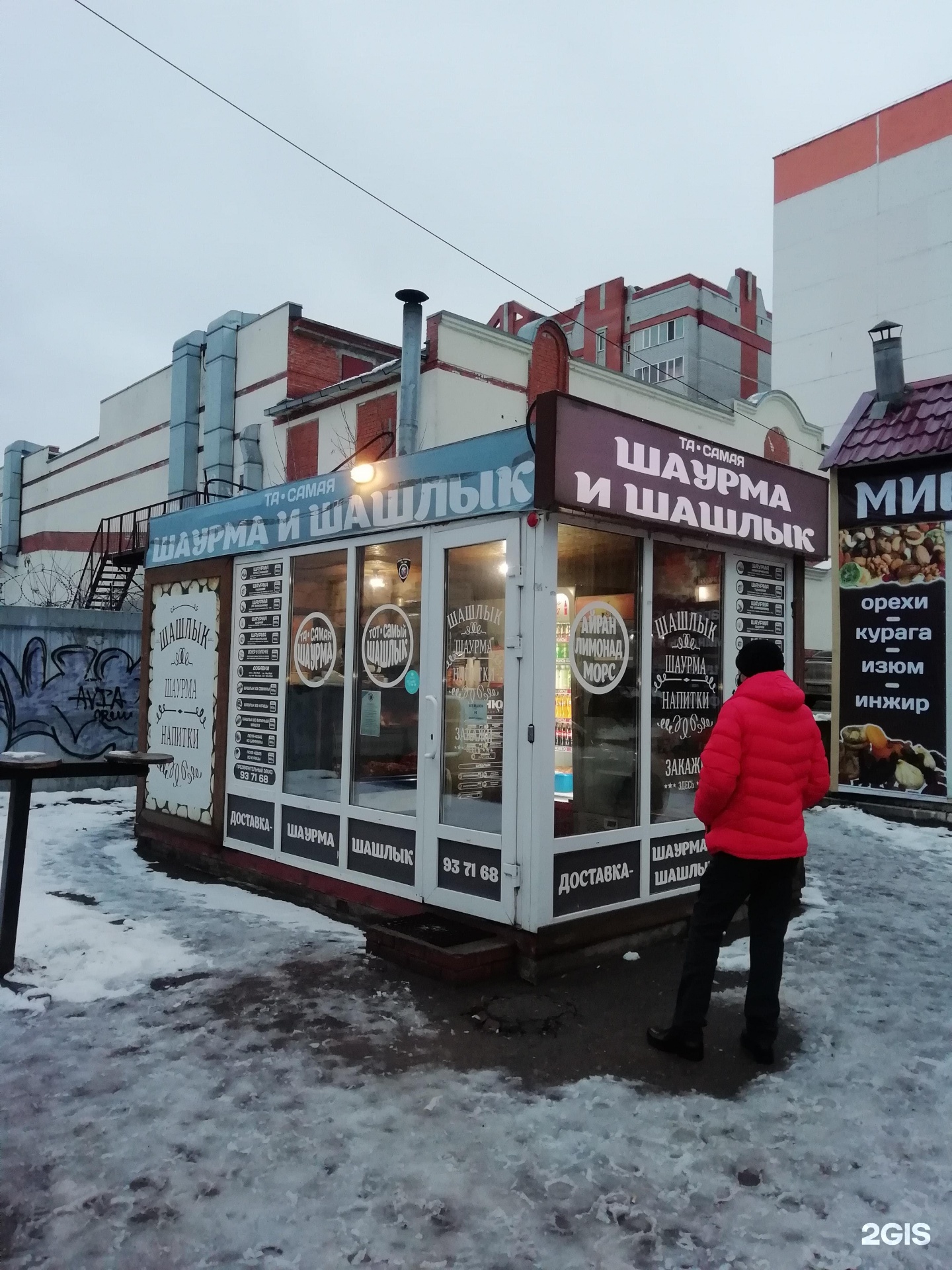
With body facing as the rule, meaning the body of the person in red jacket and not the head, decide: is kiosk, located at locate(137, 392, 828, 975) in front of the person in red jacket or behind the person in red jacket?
in front

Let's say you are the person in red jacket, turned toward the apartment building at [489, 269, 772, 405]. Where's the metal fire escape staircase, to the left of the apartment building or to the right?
left

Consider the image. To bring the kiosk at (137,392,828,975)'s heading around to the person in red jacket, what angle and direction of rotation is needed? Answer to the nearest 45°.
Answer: approximately 90° to its left

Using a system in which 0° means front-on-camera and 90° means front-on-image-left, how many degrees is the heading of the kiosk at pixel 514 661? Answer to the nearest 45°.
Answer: approximately 45°

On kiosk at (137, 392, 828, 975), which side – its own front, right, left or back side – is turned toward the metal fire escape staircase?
right

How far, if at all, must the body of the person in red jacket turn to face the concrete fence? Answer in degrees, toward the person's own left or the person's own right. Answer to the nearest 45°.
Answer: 0° — they already face it

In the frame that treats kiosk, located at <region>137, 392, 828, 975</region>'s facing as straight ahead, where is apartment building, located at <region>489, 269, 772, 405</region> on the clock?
The apartment building is roughly at 5 o'clock from the kiosk.

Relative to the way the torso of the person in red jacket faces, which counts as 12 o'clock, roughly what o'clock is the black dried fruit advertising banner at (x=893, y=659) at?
The black dried fruit advertising banner is roughly at 2 o'clock from the person in red jacket.

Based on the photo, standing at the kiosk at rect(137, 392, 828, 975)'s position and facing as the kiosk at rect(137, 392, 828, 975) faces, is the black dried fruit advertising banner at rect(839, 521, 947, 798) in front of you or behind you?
behind

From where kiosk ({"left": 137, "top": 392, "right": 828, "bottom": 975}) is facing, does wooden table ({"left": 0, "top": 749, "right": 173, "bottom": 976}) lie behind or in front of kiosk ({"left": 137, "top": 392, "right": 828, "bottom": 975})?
in front

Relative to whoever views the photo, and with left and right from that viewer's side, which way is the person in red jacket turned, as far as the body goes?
facing away from the viewer and to the left of the viewer

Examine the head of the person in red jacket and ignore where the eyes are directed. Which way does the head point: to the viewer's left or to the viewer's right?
to the viewer's left

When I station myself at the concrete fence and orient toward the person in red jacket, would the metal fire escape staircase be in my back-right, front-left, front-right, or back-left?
back-left
